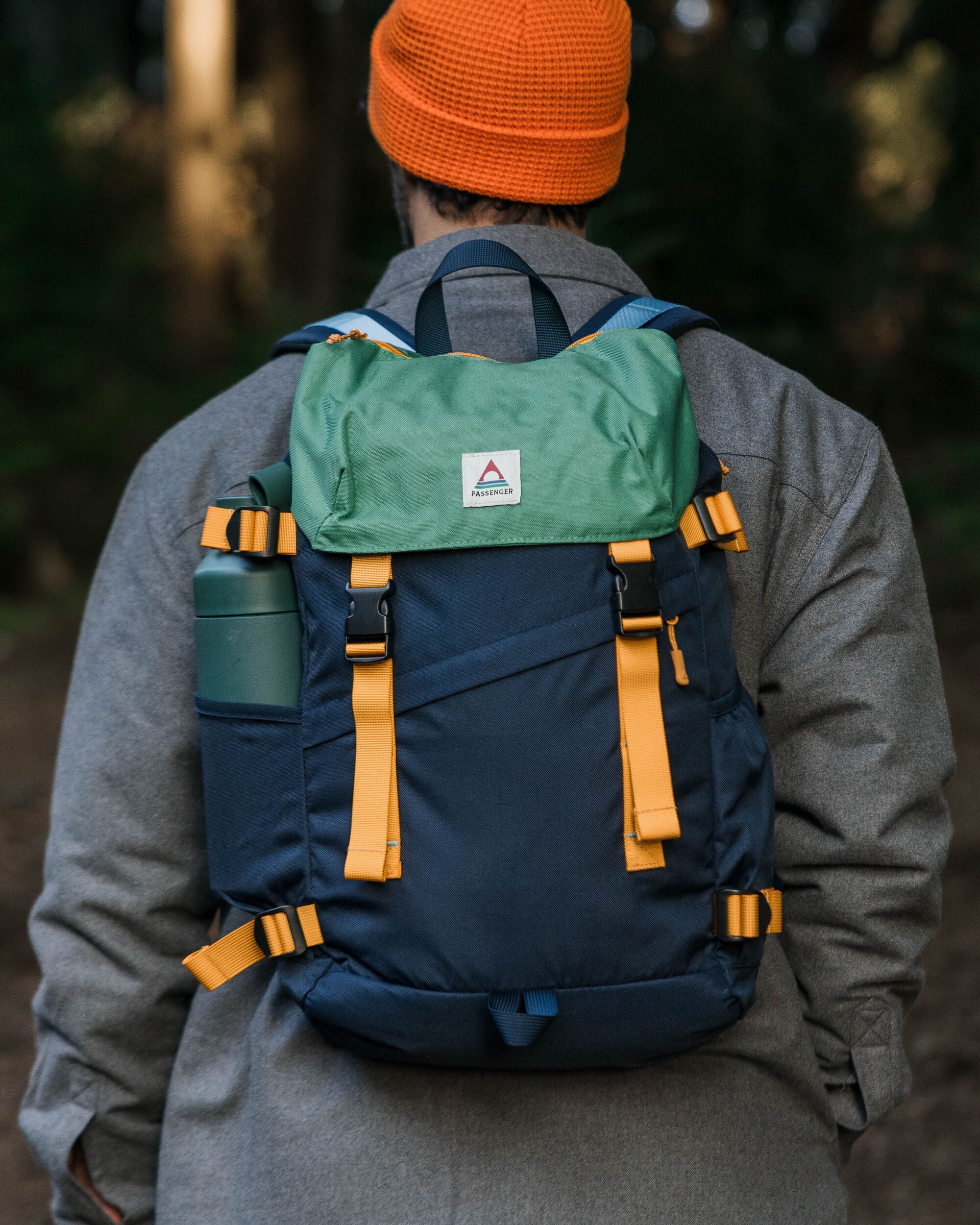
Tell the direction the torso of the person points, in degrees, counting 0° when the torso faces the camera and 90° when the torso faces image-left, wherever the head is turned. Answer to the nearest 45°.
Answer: approximately 180°

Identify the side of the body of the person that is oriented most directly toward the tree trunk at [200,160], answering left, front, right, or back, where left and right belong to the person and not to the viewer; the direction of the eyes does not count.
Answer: front
